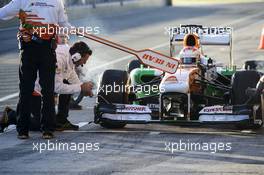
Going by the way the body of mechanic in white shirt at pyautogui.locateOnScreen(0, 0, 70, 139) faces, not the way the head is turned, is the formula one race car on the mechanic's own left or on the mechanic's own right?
on the mechanic's own left

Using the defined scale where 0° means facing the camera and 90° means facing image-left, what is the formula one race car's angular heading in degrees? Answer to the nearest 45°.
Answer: approximately 0°

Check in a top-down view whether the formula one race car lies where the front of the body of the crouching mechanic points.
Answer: yes

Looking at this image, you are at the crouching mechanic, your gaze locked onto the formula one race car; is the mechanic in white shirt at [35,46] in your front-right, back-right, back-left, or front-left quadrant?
back-right

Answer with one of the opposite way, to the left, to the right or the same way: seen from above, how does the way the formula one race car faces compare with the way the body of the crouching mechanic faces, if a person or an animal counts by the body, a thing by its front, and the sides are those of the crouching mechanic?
to the right

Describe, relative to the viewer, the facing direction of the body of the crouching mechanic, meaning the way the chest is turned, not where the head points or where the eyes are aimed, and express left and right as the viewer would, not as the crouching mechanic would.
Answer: facing to the right of the viewer
